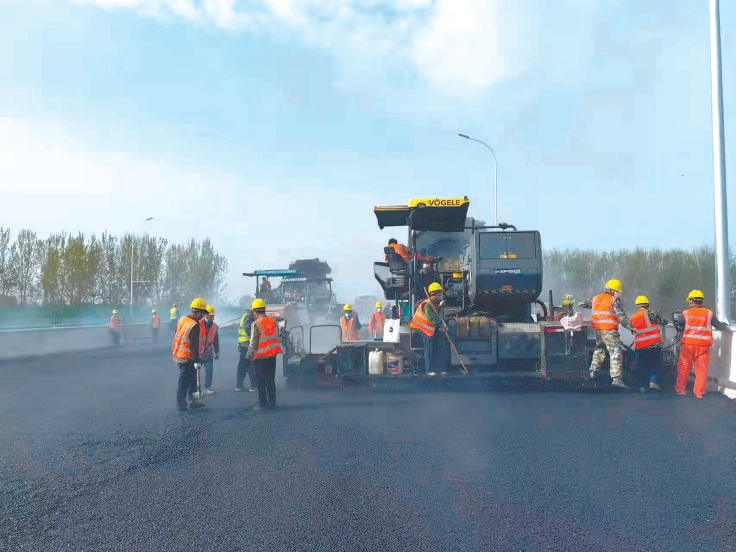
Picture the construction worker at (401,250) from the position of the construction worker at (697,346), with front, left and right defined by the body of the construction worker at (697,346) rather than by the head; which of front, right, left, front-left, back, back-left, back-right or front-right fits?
left

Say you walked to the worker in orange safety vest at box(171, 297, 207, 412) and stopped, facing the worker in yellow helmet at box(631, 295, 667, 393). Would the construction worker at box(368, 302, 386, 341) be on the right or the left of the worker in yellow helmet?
left

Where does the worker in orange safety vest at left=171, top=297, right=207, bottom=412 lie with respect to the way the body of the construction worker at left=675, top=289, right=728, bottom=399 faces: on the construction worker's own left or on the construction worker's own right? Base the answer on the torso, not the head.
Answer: on the construction worker's own left

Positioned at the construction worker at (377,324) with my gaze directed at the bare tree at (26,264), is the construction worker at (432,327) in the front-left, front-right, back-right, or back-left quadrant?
back-left

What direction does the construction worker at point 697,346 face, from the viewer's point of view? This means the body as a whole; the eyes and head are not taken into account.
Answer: away from the camera

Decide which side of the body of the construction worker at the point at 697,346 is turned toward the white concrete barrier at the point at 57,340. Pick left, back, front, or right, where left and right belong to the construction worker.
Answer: left

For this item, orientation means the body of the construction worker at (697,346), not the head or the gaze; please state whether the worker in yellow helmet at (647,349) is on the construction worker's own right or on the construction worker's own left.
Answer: on the construction worker's own left

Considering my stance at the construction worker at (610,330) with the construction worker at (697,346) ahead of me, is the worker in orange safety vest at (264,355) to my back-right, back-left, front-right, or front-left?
back-right
